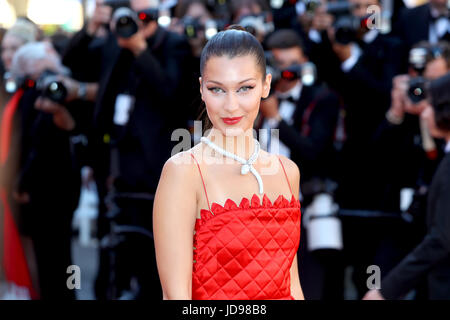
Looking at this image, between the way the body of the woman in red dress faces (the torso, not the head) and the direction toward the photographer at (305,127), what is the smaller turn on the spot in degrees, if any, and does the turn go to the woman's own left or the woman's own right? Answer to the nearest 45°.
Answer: approximately 135° to the woman's own left

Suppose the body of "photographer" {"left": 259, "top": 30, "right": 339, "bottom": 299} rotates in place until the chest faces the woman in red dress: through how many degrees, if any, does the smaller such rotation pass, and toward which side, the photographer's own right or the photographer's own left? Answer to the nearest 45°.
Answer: approximately 45° to the photographer's own left

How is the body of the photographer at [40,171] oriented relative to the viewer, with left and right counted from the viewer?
facing the viewer and to the right of the viewer

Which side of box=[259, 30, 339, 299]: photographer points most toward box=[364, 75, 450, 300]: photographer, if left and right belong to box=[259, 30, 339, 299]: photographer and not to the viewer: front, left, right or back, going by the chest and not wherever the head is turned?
left

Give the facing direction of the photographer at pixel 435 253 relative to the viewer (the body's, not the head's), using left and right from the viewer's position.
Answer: facing to the left of the viewer

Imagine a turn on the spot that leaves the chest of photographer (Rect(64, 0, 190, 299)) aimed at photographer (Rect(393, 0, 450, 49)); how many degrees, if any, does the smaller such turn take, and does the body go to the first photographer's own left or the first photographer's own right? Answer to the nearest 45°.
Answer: approximately 90° to the first photographer's own left

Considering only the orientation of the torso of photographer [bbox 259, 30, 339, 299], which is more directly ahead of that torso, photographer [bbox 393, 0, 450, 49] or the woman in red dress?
the woman in red dress

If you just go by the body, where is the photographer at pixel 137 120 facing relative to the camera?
toward the camera

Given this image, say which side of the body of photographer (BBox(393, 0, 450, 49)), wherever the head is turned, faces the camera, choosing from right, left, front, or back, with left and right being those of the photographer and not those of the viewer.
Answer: front
